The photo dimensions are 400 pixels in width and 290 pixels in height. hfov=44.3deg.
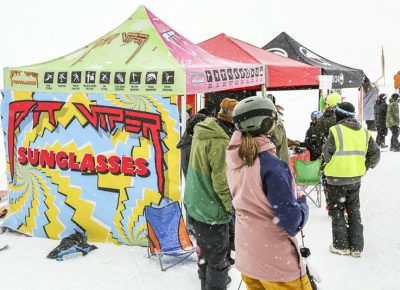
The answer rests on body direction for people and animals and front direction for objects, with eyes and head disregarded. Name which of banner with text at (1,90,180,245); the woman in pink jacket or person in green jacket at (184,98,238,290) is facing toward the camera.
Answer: the banner with text

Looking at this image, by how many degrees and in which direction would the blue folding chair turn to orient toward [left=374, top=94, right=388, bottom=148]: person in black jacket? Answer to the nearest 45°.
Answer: approximately 90° to its left

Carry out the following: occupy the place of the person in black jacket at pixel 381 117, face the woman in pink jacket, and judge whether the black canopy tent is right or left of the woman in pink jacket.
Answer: right

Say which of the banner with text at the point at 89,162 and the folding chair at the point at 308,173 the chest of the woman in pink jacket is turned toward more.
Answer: the folding chair

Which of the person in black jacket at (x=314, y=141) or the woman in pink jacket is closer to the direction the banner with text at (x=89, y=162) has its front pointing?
the woman in pink jacket

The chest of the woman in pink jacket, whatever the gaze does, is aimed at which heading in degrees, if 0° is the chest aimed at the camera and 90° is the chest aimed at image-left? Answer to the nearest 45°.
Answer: approximately 225°

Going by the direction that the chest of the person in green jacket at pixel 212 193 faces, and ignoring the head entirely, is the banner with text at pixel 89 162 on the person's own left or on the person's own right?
on the person's own left

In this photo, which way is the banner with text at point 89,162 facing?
toward the camera

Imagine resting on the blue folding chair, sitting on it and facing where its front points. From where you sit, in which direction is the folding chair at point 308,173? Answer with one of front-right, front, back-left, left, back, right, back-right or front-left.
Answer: left

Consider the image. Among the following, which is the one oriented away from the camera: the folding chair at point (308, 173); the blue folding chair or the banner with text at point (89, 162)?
the folding chair
